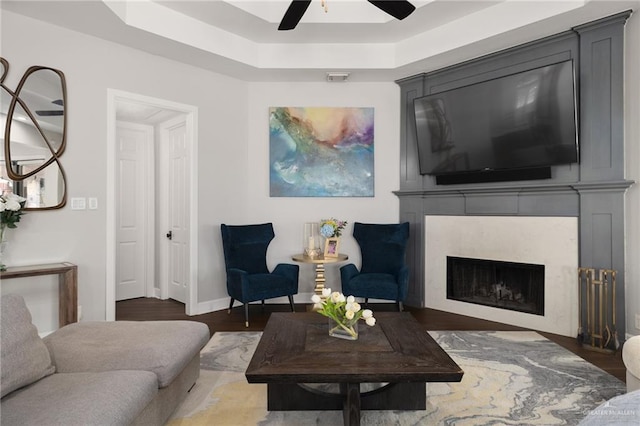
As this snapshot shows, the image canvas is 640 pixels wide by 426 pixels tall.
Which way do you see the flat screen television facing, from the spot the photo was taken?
facing the viewer and to the left of the viewer

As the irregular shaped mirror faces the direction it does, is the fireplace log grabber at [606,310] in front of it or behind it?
in front

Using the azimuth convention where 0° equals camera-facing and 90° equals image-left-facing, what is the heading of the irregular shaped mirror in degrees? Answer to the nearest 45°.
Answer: approximately 315°

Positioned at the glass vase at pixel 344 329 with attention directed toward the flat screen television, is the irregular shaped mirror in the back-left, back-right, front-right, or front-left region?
back-left

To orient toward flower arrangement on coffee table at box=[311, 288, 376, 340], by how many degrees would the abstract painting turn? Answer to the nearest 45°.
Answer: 0° — it already faces it

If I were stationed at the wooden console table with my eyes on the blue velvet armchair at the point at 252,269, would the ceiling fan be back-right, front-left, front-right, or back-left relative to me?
front-right

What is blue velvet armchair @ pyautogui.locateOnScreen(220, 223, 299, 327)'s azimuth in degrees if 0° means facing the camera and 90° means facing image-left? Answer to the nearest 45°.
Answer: approximately 315°

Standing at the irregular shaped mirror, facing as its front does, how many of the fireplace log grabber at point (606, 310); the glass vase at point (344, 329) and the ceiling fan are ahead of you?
3

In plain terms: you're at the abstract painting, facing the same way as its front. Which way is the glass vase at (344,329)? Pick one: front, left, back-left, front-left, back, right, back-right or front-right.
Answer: front

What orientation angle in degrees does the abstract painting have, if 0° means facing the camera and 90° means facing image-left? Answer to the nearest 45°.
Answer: approximately 0°

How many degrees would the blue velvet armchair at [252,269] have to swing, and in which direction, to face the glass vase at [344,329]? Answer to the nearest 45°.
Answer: approximately 45° to its right

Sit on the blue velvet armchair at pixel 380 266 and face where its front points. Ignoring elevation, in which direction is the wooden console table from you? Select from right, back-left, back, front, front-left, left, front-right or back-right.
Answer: front

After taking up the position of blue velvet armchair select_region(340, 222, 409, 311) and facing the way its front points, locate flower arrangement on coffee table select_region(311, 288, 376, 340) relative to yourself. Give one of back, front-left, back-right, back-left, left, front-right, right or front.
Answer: front-left

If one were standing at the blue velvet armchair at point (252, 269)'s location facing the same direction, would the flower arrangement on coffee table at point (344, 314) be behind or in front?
in front
